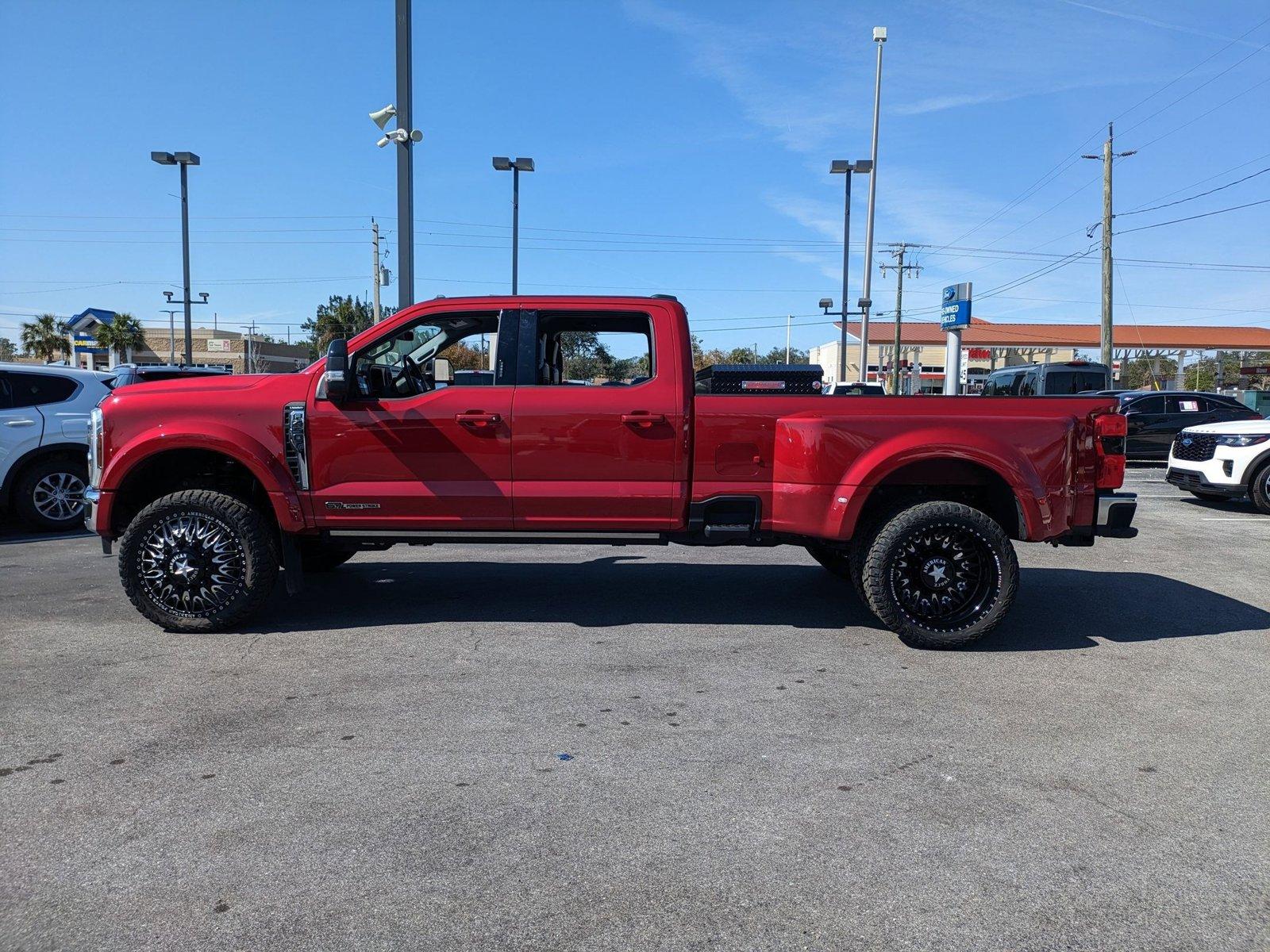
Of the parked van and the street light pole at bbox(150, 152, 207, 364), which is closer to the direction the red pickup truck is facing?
the street light pole

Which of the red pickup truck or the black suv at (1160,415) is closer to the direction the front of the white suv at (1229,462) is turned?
the red pickup truck

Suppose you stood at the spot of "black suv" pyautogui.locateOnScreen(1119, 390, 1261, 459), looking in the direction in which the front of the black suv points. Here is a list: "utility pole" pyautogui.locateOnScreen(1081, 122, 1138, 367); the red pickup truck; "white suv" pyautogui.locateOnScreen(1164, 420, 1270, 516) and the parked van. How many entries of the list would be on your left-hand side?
2

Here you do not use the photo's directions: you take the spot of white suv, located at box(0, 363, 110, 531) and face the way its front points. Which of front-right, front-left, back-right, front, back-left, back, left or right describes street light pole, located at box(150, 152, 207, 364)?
right

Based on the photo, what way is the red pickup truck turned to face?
to the viewer's left

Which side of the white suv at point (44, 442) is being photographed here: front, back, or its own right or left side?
left

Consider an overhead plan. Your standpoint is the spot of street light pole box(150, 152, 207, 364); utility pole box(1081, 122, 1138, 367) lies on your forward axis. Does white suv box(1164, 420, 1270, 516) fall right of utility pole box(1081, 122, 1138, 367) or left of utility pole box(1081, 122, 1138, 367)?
right

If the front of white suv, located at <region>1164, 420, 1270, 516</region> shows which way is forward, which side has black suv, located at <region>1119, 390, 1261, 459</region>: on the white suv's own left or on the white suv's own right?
on the white suv's own right

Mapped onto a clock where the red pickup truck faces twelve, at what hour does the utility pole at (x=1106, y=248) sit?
The utility pole is roughly at 4 o'clock from the red pickup truck.
